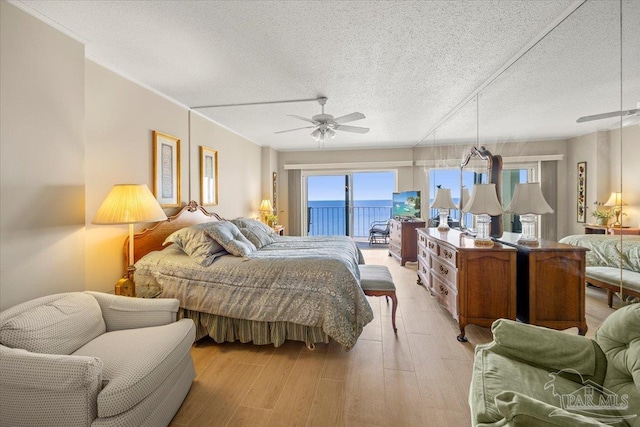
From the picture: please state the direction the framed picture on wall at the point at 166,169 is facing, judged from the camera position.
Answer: facing the viewer and to the right of the viewer

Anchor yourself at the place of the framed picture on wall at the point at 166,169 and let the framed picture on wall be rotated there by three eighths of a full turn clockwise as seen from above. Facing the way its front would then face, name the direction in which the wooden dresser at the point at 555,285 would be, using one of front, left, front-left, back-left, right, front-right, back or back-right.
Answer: back-left

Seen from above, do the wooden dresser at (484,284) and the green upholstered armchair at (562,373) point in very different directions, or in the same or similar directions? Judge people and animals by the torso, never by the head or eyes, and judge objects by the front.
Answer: same or similar directions

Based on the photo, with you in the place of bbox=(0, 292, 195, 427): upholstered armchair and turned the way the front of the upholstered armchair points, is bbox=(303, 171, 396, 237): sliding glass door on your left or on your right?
on your left

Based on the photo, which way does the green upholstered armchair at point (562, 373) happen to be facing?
to the viewer's left

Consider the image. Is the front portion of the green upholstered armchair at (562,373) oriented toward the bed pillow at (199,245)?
yes

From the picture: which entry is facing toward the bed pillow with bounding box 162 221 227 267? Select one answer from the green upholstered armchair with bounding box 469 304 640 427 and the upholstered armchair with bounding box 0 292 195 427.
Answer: the green upholstered armchair

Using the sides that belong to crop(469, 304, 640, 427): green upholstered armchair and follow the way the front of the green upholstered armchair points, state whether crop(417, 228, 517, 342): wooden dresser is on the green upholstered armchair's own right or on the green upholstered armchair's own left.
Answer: on the green upholstered armchair's own right

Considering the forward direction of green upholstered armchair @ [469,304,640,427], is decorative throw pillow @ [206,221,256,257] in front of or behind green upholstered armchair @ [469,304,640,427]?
in front

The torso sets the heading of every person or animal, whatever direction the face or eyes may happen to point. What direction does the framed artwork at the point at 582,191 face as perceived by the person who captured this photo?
facing the viewer and to the left of the viewer

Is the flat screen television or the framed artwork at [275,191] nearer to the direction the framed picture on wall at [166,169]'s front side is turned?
the flat screen television

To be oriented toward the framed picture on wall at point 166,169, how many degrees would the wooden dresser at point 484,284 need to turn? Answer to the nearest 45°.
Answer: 0° — it already faces it

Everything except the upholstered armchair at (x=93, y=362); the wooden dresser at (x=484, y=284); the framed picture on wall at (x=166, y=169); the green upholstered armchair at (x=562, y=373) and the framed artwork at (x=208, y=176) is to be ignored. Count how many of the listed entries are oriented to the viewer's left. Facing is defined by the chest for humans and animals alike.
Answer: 2

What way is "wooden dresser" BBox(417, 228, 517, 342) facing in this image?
to the viewer's left
